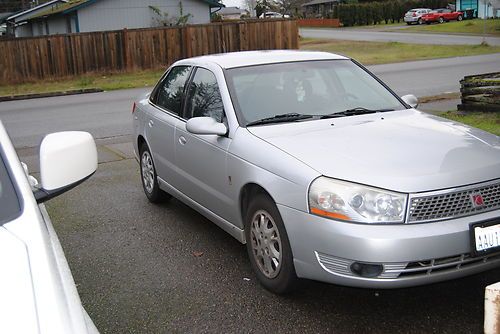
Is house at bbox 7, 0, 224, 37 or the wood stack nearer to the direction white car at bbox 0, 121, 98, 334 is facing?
the wood stack

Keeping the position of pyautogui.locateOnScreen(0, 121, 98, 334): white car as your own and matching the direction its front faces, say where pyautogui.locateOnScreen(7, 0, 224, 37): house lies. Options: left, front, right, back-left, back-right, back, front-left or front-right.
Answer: back-left

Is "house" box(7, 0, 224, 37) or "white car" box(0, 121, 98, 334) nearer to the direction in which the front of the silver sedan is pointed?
the white car

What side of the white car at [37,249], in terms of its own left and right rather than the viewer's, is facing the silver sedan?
left

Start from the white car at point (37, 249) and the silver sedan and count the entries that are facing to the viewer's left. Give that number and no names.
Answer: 0

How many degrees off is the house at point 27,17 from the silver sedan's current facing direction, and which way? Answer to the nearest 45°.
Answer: approximately 180°

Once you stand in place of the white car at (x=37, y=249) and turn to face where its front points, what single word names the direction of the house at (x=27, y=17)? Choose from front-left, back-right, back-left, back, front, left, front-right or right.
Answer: back-left

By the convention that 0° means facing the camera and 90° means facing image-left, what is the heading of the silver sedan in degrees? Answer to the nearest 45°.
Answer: approximately 315°

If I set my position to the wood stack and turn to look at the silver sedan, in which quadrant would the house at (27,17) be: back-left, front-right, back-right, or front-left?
back-right

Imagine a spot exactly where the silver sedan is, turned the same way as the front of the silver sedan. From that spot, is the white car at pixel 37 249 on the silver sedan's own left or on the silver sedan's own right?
on the silver sedan's own right

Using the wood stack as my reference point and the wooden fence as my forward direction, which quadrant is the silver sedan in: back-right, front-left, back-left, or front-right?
back-left

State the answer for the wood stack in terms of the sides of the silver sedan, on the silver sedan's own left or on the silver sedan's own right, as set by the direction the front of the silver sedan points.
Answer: on the silver sedan's own left
